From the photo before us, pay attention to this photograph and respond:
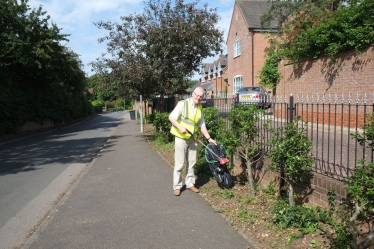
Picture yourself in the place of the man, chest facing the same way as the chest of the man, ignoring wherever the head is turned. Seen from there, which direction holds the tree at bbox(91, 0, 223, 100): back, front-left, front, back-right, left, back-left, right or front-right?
back-left

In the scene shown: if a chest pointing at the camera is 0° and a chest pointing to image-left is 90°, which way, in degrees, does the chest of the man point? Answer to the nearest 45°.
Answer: approximately 315°

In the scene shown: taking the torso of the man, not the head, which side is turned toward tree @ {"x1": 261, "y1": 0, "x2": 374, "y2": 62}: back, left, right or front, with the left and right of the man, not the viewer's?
left

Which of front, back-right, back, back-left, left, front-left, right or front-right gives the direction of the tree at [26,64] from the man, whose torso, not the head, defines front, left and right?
back

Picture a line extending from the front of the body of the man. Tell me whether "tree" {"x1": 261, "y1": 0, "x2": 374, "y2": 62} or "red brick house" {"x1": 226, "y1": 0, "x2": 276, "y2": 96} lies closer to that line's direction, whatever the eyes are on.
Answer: the tree

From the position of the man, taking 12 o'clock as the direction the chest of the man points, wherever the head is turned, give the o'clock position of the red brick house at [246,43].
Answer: The red brick house is roughly at 8 o'clock from the man.
